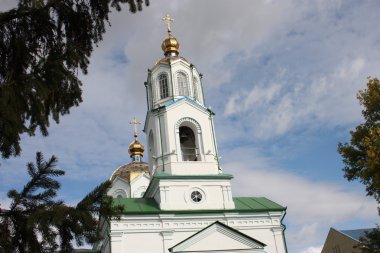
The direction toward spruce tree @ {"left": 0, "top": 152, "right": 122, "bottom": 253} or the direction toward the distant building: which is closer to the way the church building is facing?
the spruce tree

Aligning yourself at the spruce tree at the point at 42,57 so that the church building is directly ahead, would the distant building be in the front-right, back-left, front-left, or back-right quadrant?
front-right

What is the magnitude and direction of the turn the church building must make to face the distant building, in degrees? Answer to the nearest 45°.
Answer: approximately 135° to its left

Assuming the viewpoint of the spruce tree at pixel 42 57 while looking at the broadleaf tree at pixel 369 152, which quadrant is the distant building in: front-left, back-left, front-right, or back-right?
front-left

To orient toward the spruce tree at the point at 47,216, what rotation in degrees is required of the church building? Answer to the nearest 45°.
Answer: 0° — it already faces it

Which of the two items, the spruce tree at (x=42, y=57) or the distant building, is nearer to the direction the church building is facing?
the spruce tree

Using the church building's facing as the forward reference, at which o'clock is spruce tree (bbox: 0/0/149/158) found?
The spruce tree is roughly at 12 o'clock from the church building.

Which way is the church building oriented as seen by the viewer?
toward the camera

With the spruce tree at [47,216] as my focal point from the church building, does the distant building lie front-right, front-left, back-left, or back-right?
back-left

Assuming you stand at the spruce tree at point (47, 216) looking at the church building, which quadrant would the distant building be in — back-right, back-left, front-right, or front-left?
front-right
